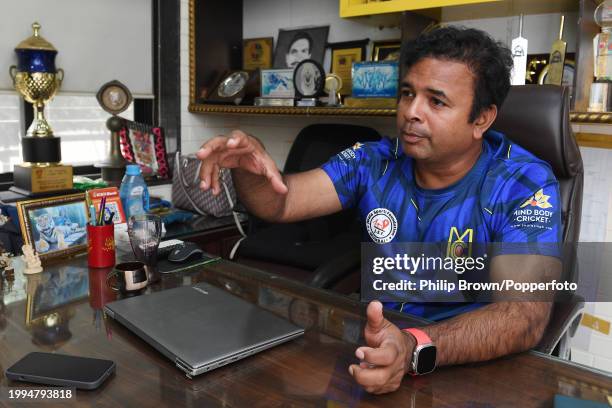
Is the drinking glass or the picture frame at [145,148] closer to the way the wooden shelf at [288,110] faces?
the drinking glass

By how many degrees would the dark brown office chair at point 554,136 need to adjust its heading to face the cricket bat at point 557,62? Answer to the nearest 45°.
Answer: approximately 135° to its right

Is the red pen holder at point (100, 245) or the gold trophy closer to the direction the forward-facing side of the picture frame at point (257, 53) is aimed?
the red pen holder

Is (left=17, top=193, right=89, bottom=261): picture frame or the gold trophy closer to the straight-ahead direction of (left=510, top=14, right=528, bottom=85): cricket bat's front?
the picture frame

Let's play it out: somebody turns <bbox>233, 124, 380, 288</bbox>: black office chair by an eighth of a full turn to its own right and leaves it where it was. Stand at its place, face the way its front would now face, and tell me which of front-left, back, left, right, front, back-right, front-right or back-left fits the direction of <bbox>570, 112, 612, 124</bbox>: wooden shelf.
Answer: back-left

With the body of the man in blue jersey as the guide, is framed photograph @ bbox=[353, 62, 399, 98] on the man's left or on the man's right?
on the man's right

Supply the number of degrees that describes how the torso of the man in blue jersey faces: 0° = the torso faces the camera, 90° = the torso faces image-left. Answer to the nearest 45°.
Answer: approximately 45°

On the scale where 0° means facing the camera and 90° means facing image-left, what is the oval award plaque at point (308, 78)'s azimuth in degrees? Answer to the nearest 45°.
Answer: approximately 0°

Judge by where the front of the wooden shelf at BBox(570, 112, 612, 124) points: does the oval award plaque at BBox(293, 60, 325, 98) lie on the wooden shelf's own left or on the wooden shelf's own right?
on the wooden shelf's own right

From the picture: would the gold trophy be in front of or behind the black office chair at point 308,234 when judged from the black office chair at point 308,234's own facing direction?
in front

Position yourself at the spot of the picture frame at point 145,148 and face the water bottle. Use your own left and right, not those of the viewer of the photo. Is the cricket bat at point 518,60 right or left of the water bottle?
left

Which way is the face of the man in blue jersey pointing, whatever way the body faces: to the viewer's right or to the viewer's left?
to the viewer's left
